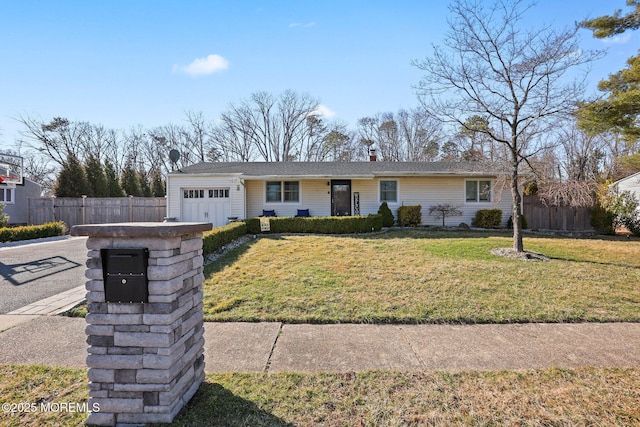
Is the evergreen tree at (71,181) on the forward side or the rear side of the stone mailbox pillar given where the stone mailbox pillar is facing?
on the rear side

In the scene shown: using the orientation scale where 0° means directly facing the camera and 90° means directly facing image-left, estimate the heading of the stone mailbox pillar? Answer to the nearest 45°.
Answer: approximately 0°

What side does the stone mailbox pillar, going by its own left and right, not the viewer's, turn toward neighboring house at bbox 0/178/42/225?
back

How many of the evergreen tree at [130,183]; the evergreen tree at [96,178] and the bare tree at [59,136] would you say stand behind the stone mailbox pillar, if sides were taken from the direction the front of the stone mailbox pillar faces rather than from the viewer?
3

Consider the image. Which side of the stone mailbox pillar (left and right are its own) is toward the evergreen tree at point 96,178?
back

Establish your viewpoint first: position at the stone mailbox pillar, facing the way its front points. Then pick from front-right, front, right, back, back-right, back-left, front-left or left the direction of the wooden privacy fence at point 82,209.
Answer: back

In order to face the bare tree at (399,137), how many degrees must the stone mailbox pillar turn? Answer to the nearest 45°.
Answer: approximately 135° to its left

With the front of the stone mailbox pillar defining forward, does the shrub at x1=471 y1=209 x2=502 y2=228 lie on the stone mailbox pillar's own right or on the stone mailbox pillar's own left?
on the stone mailbox pillar's own left

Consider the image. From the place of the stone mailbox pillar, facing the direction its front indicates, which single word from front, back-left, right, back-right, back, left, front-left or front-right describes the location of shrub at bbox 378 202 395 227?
back-left

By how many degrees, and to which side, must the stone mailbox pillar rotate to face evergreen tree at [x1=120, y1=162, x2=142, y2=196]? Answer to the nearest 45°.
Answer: approximately 180°

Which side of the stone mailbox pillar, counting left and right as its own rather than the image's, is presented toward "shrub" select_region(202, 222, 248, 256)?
back
